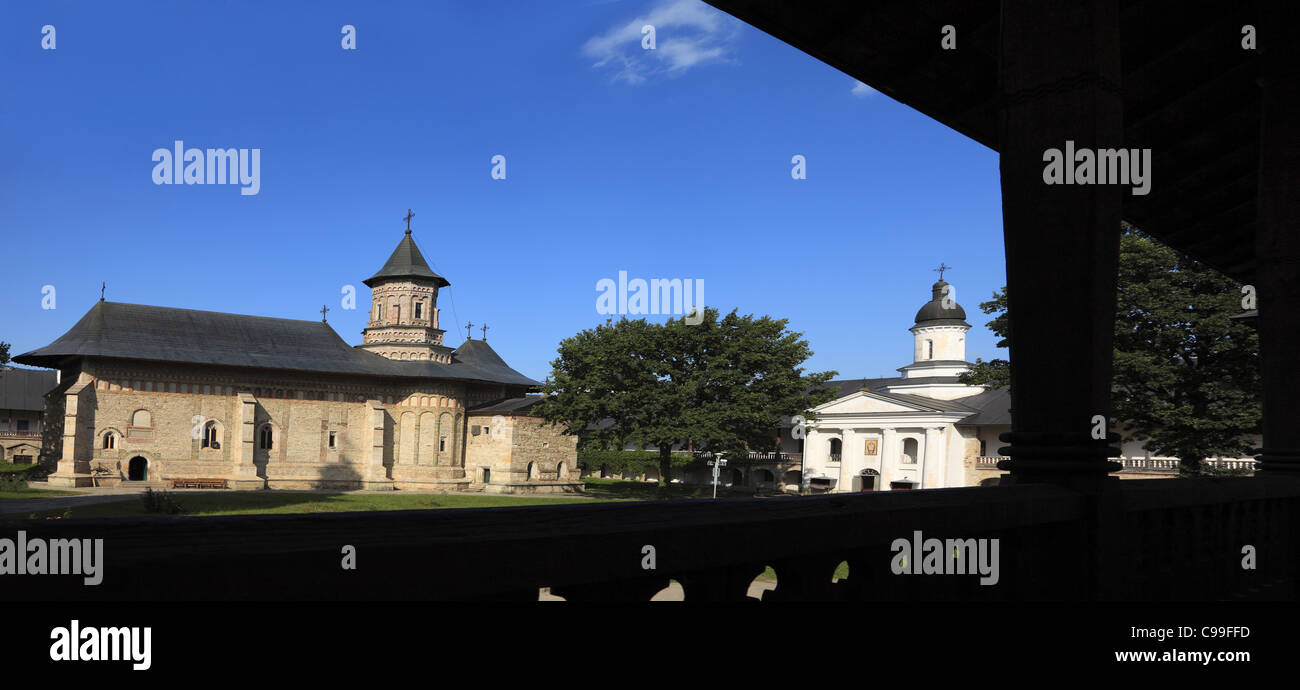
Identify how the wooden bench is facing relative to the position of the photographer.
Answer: facing the viewer

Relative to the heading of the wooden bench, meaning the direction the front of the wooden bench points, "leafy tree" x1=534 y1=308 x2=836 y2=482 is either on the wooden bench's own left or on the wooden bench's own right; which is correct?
on the wooden bench's own left

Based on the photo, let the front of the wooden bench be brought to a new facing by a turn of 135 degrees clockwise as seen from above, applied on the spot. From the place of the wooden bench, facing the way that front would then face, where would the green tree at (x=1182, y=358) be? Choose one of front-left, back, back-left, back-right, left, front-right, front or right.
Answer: back

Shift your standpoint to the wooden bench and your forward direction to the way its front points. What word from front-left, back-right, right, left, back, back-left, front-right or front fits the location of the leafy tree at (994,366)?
front-left

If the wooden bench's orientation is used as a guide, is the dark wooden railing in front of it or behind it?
in front

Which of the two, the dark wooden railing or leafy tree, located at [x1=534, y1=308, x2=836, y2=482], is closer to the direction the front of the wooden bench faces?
the dark wooden railing

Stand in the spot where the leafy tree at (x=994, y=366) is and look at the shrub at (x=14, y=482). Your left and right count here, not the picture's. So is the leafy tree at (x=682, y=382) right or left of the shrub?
right
